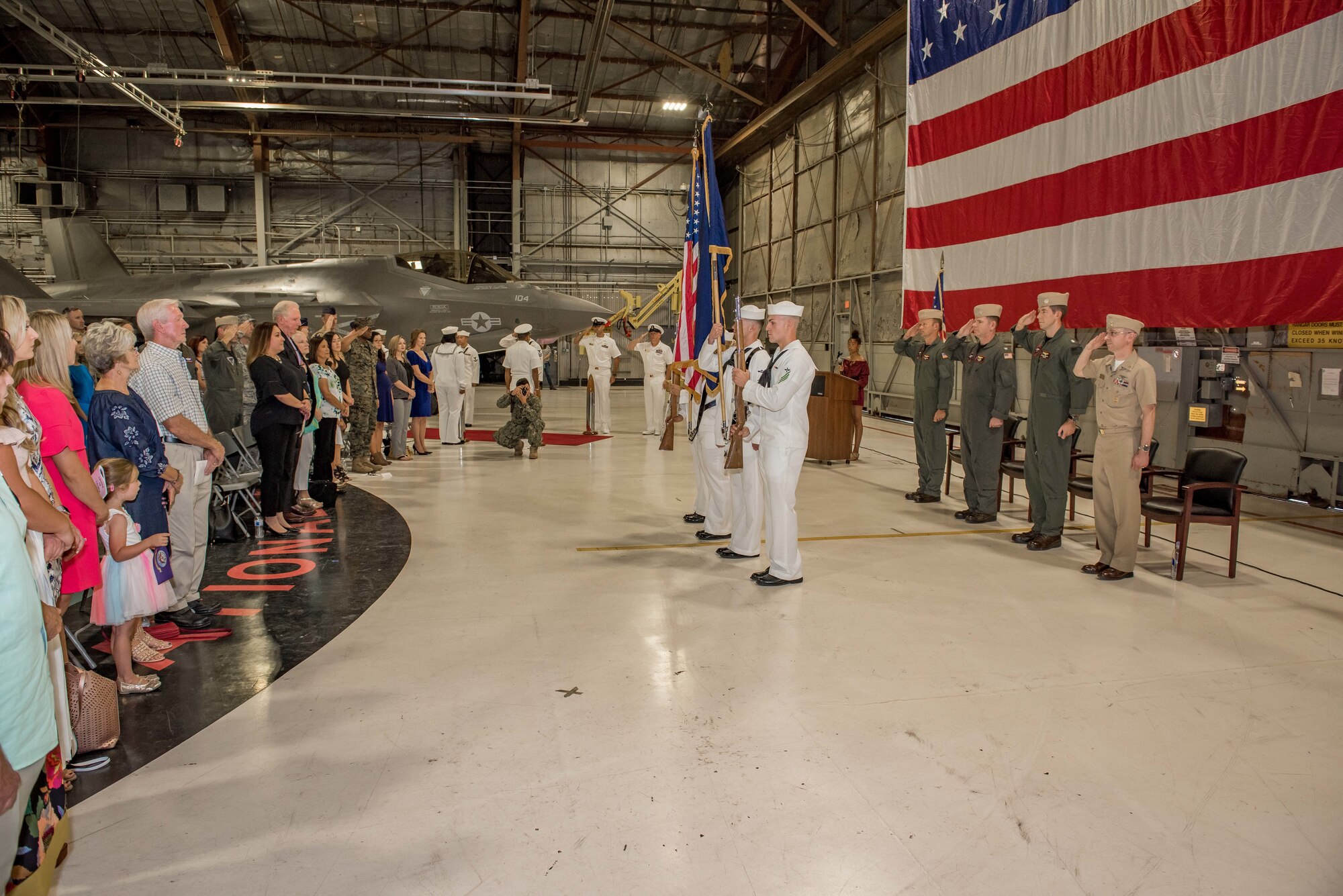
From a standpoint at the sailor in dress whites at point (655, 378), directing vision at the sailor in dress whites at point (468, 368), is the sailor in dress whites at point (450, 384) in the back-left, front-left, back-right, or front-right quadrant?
front-left

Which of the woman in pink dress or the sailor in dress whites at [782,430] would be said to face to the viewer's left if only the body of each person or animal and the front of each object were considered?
the sailor in dress whites

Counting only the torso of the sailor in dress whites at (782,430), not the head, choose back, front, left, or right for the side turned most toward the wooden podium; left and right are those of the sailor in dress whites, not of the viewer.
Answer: right

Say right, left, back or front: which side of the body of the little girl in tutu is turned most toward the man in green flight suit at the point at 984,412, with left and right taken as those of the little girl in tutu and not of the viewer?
front

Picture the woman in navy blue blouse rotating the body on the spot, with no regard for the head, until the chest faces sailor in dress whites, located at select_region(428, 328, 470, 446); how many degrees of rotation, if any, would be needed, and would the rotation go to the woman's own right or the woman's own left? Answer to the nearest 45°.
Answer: approximately 45° to the woman's own left

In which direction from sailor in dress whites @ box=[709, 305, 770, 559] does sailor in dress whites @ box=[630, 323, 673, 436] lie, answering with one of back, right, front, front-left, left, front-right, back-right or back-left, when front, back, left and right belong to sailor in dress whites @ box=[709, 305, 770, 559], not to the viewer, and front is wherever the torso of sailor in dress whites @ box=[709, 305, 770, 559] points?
right

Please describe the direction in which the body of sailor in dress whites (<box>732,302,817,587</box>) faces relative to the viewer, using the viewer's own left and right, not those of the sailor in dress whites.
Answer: facing to the left of the viewer

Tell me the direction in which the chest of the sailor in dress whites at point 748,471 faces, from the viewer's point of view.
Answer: to the viewer's left

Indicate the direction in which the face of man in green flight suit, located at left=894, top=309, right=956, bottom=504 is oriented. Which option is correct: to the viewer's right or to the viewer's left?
to the viewer's left

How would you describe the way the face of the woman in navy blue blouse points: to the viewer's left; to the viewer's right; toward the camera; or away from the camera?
to the viewer's right

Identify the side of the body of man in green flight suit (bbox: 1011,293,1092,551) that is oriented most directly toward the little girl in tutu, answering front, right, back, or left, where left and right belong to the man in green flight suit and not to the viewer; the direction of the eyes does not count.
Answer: front

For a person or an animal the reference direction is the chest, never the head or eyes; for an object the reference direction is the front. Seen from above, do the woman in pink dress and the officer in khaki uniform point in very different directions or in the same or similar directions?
very different directions

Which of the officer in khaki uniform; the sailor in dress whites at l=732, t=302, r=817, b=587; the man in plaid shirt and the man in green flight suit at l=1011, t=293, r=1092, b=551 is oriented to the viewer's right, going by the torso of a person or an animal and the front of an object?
the man in plaid shirt

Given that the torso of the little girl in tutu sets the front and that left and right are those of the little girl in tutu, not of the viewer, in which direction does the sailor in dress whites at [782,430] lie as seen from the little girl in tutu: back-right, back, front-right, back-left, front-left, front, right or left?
front

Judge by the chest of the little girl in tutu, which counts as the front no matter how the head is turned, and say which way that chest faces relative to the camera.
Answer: to the viewer's right

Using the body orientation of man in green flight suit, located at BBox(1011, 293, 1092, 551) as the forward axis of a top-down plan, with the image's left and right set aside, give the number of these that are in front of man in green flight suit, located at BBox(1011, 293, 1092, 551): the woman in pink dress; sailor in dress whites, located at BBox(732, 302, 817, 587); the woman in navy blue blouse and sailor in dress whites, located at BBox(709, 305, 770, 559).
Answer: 4

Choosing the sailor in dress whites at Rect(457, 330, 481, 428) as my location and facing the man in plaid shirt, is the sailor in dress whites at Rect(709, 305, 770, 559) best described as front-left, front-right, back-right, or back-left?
front-left

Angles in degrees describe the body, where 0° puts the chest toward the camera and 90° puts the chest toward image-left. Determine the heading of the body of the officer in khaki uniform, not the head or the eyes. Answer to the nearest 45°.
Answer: approximately 45°

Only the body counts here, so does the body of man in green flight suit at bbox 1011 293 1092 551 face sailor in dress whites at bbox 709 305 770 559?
yes

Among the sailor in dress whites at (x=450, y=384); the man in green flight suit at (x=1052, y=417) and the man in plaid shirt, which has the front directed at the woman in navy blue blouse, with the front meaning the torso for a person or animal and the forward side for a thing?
the man in green flight suit
